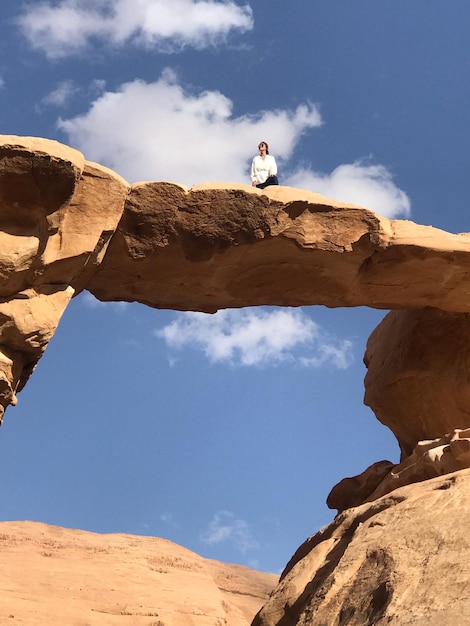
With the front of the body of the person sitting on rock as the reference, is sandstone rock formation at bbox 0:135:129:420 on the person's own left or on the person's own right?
on the person's own right

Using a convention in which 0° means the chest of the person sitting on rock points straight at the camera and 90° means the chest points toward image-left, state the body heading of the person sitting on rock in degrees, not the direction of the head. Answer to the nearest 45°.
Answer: approximately 0°
